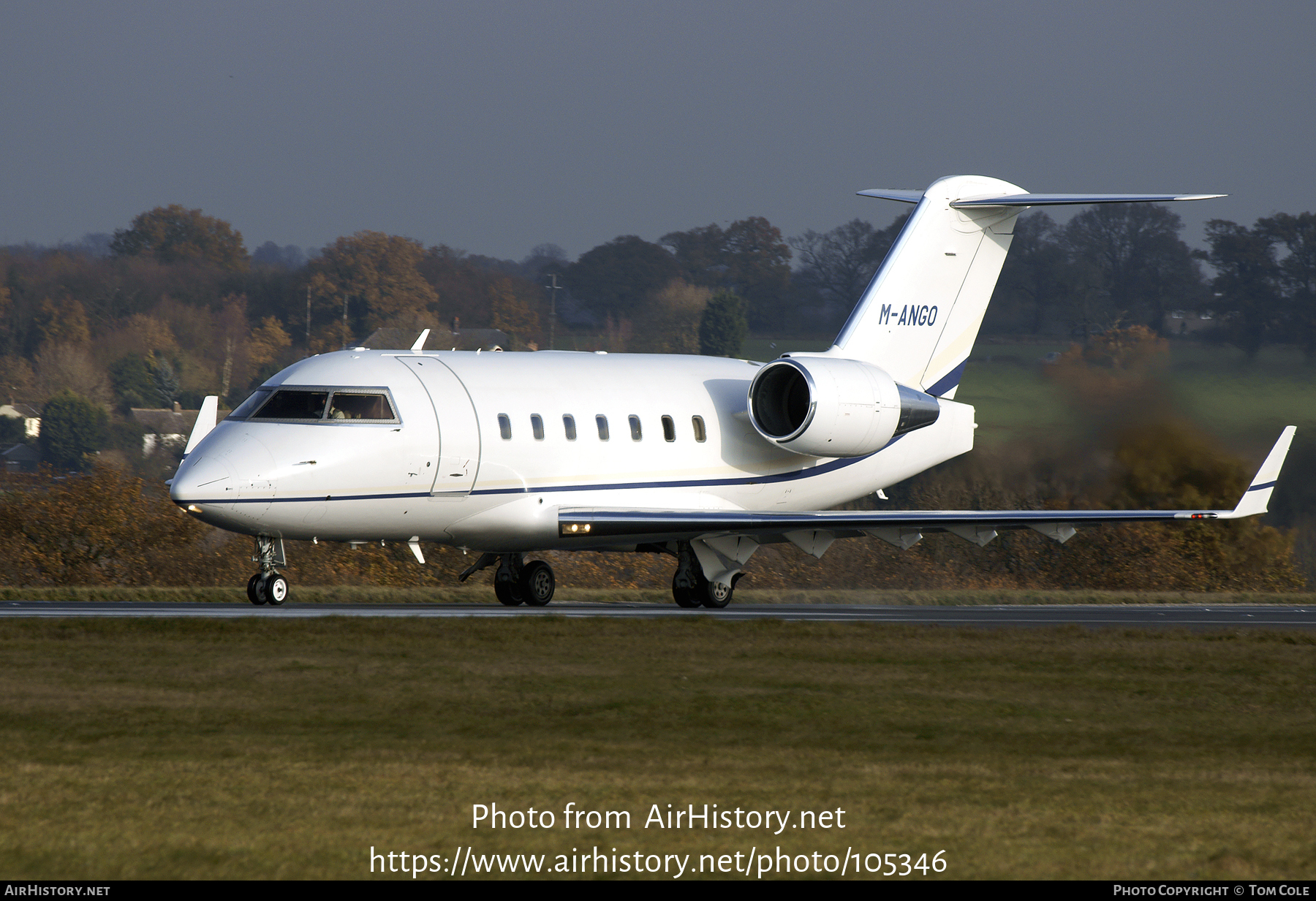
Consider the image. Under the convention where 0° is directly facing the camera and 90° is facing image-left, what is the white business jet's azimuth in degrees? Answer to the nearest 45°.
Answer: approximately 45°
